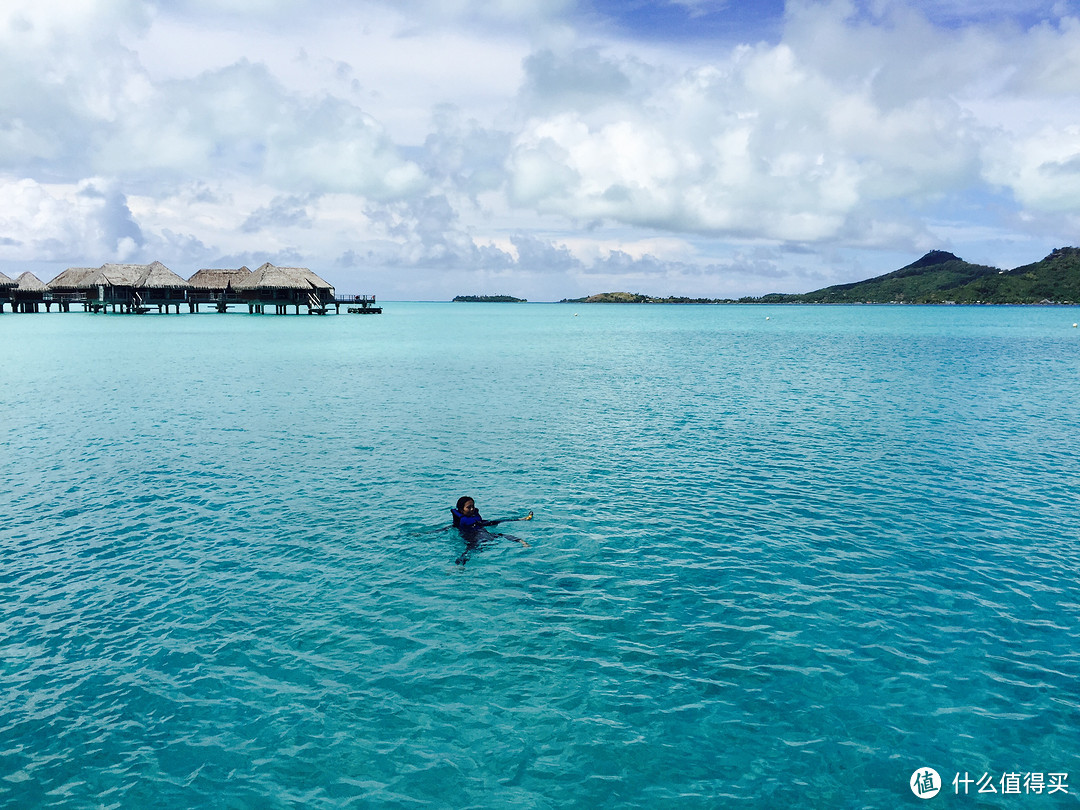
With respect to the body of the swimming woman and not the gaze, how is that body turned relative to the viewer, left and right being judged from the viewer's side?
facing the viewer and to the right of the viewer
